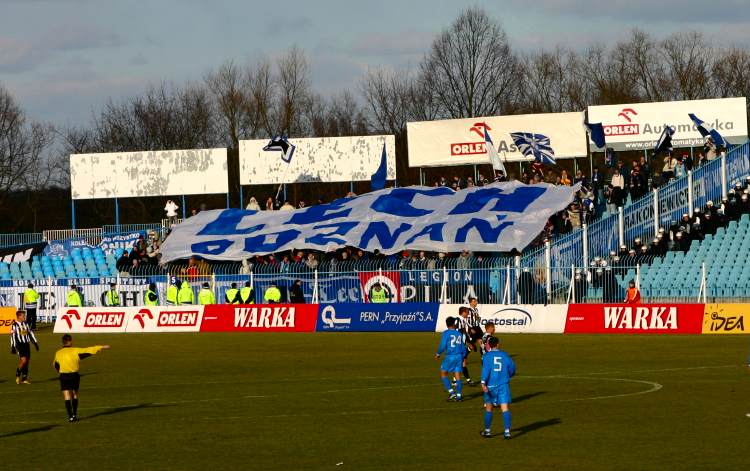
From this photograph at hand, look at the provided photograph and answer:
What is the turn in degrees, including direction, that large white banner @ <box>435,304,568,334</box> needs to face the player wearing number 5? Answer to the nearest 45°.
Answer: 0° — it already faces them

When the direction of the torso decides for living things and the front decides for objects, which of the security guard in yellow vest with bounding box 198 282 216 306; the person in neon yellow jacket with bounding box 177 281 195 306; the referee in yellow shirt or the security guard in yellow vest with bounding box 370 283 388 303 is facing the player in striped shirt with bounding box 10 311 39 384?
the referee in yellow shirt

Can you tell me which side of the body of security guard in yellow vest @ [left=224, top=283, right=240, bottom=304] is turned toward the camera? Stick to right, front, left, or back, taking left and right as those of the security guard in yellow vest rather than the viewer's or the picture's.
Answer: back

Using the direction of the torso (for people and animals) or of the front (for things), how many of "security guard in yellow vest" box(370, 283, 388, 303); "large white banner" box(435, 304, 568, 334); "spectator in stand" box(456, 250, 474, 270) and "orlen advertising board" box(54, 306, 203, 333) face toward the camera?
3

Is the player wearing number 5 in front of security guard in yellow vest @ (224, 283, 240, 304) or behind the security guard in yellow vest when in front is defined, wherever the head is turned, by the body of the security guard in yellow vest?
behind

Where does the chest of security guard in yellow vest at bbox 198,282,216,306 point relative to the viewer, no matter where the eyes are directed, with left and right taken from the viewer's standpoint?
facing away from the viewer

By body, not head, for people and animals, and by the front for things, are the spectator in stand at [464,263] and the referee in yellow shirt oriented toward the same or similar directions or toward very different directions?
very different directions

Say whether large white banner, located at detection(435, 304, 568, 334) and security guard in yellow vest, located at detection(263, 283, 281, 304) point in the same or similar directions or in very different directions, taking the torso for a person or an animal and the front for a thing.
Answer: very different directions

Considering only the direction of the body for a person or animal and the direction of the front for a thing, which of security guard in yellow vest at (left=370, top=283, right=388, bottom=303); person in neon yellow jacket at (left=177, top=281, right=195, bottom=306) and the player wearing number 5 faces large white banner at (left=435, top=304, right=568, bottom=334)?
the player wearing number 5

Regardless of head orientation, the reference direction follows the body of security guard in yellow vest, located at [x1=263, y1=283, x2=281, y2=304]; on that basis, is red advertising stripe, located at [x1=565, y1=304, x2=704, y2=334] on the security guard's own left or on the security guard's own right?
on the security guard's own right

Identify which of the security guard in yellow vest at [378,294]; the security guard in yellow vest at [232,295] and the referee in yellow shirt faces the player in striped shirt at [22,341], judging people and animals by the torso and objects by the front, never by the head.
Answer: the referee in yellow shirt

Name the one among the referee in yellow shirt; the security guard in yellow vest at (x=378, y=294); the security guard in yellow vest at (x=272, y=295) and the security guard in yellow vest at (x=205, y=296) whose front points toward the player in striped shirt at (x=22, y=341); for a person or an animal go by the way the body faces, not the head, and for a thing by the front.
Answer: the referee in yellow shirt

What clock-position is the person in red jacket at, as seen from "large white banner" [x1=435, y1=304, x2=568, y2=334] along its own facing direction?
The person in red jacket is roughly at 9 o'clock from the large white banner.

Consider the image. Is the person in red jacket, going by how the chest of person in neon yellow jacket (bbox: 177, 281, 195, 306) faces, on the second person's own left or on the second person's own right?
on the second person's own right

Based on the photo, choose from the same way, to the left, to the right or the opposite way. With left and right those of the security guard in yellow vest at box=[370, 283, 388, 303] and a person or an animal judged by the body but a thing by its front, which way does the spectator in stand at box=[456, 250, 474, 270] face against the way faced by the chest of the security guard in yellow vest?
the opposite way

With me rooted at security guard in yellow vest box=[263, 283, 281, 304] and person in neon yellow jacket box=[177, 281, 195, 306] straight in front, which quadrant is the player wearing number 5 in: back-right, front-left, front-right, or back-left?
back-left

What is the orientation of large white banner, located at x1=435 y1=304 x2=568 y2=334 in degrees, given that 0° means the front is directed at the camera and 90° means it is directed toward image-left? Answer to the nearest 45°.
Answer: approximately 0°
